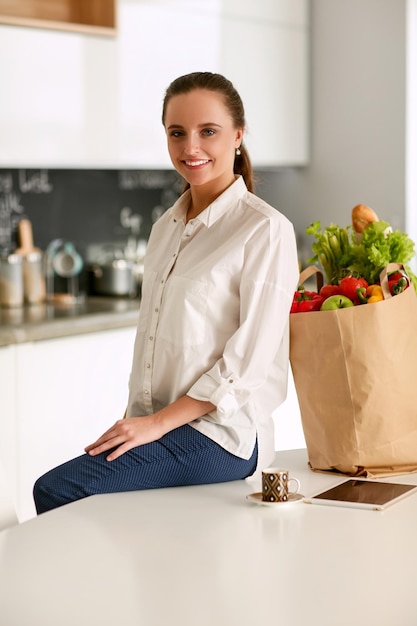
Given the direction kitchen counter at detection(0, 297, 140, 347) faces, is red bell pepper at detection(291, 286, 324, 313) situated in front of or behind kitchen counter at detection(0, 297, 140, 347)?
in front

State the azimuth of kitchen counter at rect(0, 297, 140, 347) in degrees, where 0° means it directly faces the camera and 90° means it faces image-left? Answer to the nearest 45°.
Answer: approximately 315°

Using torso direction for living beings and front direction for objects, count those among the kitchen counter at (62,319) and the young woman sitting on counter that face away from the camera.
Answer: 0

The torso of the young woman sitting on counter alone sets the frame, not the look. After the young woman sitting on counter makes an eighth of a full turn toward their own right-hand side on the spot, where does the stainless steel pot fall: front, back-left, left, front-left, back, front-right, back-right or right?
right

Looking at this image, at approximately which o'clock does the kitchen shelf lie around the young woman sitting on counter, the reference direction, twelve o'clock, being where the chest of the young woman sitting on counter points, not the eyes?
The kitchen shelf is roughly at 4 o'clock from the young woman sitting on counter.

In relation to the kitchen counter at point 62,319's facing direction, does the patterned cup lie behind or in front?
in front
